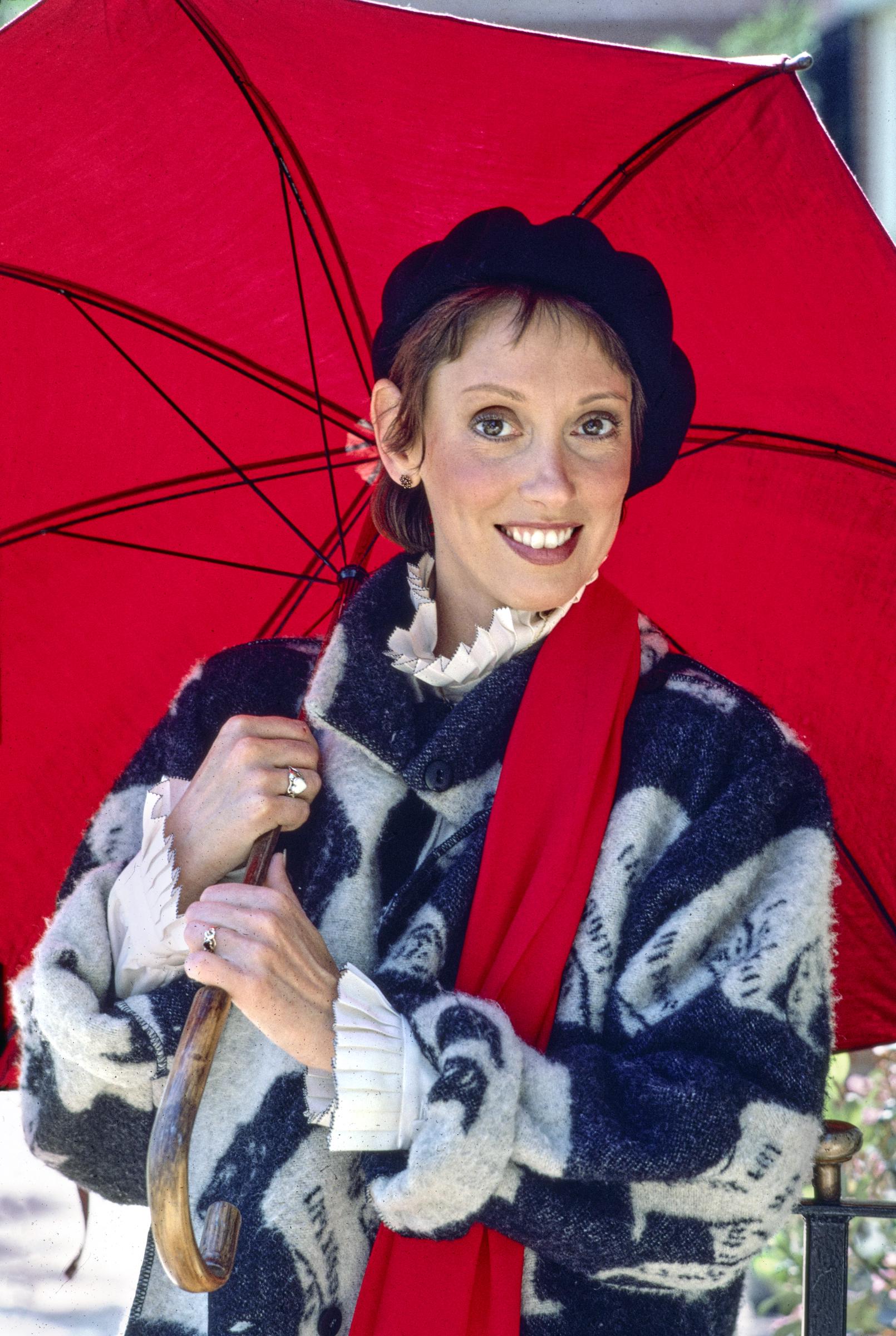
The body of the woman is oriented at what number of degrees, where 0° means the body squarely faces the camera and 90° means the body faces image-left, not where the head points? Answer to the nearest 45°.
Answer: approximately 0°

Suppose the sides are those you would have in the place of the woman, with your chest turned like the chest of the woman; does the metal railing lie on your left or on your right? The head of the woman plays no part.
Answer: on your left
